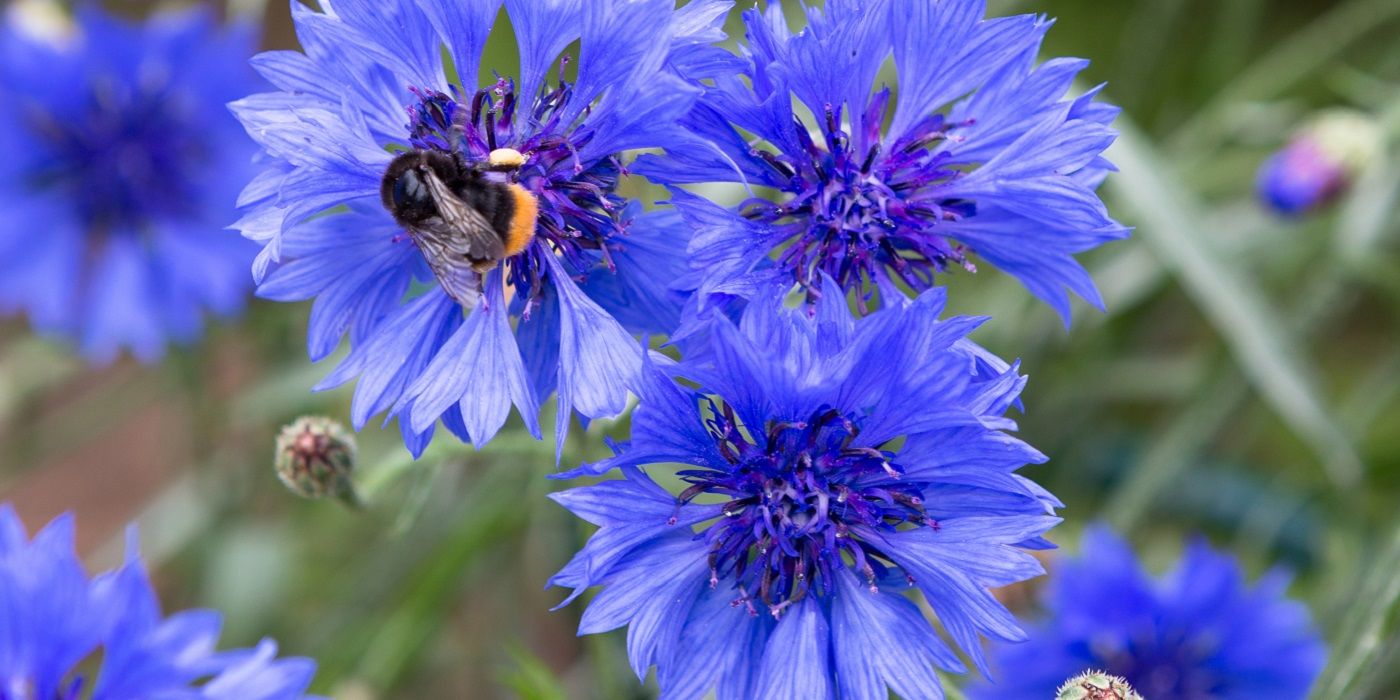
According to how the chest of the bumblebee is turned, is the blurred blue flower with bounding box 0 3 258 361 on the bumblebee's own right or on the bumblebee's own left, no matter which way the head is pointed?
on the bumblebee's own right

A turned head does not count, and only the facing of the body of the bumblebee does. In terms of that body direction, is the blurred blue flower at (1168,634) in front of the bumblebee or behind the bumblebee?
behind

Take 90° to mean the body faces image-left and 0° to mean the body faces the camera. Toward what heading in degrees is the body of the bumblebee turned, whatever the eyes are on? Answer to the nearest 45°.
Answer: approximately 90°

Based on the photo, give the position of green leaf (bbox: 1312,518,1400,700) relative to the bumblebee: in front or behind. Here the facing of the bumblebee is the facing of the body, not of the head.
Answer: behind
